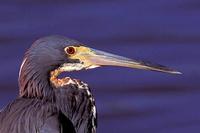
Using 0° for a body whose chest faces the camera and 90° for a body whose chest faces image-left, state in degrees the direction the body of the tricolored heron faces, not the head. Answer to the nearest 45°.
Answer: approximately 270°
